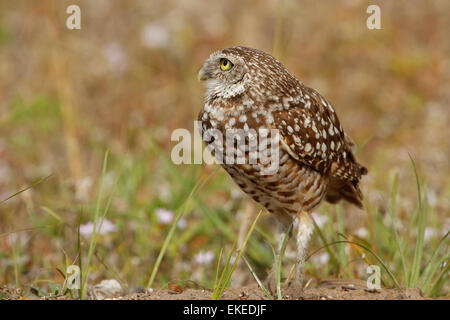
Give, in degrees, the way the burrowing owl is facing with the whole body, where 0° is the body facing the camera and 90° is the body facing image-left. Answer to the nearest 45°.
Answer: approximately 90°
